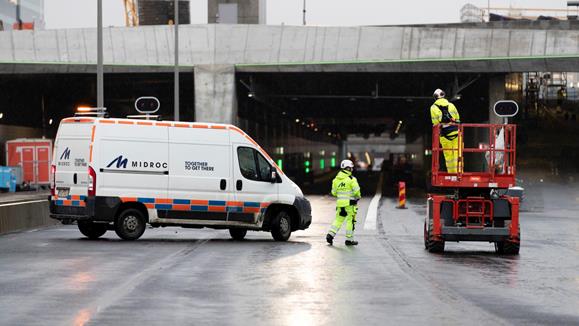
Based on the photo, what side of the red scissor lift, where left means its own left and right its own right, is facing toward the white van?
left

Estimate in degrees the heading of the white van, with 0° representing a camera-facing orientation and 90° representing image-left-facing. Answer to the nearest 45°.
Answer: approximately 225°

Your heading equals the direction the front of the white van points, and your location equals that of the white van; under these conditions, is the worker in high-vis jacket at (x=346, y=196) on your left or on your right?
on your right

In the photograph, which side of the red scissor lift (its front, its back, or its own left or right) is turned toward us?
back
